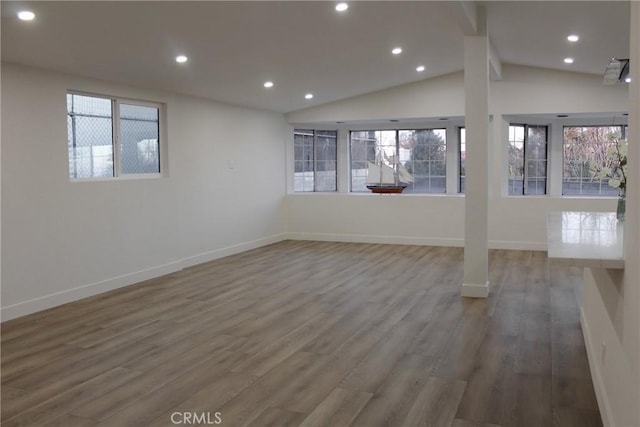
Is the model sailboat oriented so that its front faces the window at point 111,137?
no

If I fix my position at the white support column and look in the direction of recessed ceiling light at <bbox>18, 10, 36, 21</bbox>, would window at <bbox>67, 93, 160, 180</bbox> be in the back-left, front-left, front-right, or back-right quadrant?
front-right

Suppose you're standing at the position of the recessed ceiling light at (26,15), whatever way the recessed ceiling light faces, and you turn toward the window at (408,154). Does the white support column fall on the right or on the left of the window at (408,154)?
right

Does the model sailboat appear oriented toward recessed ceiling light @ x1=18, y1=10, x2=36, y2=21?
no

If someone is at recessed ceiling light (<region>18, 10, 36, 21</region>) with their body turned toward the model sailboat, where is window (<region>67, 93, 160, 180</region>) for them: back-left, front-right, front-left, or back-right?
front-left

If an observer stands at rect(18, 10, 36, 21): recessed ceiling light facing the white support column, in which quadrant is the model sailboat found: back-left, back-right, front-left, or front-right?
front-left
